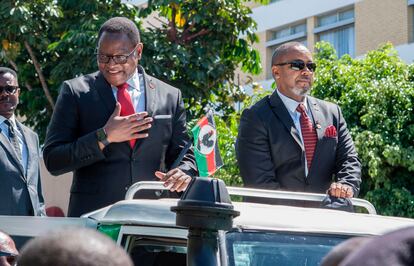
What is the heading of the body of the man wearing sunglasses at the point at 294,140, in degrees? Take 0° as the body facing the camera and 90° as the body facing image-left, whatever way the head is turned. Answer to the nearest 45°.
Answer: approximately 315°

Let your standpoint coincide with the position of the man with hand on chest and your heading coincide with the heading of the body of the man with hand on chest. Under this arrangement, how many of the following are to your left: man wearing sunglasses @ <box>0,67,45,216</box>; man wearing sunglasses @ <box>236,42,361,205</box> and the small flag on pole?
2

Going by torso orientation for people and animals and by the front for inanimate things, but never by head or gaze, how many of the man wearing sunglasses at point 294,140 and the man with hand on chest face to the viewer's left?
0

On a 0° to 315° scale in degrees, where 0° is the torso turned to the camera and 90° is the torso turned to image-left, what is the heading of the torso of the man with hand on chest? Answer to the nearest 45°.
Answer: approximately 0°

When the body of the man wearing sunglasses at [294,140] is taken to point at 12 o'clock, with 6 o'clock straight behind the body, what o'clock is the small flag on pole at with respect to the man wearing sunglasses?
The small flag on pole is roughly at 4 o'clock from the man wearing sunglasses.

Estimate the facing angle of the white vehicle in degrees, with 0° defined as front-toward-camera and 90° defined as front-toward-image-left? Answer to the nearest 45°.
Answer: approximately 315°
